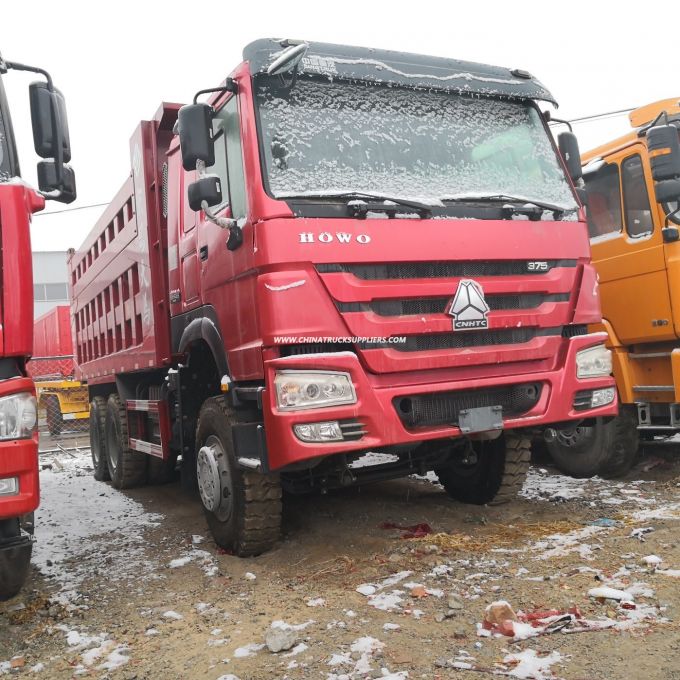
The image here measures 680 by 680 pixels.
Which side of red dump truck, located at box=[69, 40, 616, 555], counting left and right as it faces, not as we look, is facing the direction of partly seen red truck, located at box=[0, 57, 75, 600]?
right

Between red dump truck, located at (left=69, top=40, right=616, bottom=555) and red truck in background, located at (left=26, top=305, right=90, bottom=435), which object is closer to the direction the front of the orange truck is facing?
the red dump truck

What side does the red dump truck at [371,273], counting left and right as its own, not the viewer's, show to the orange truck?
left

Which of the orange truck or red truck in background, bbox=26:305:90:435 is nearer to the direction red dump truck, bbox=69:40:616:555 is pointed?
the orange truck

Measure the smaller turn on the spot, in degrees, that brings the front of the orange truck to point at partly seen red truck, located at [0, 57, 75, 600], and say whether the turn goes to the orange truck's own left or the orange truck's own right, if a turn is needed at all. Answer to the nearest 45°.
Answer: approximately 90° to the orange truck's own right

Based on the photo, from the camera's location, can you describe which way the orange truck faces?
facing the viewer and to the right of the viewer

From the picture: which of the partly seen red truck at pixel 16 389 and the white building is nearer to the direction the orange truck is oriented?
the partly seen red truck

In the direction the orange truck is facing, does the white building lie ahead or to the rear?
to the rear

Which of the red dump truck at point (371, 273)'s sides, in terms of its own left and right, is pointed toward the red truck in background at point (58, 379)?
back

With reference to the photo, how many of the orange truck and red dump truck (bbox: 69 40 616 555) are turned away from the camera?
0
